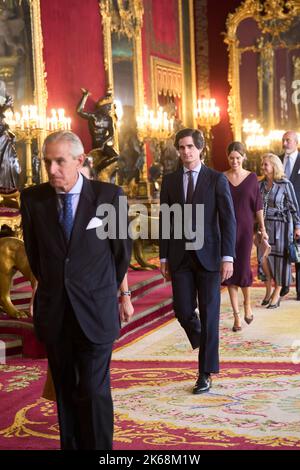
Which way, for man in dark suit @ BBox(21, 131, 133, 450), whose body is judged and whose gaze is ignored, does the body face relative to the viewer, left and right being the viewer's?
facing the viewer

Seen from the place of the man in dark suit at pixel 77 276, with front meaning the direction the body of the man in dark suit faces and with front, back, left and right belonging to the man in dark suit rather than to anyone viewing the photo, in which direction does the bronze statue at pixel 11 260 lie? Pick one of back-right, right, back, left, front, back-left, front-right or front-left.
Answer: back

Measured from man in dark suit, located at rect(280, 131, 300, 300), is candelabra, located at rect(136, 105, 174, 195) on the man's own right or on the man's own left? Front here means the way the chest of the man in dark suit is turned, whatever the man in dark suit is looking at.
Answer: on the man's own right

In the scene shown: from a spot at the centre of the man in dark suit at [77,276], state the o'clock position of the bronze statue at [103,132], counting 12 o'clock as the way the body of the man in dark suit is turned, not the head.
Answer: The bronze statue is roughly at 6 o'clock from the man in dark suit.

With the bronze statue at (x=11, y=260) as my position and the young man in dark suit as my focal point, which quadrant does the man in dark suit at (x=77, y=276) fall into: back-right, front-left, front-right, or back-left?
front-right
